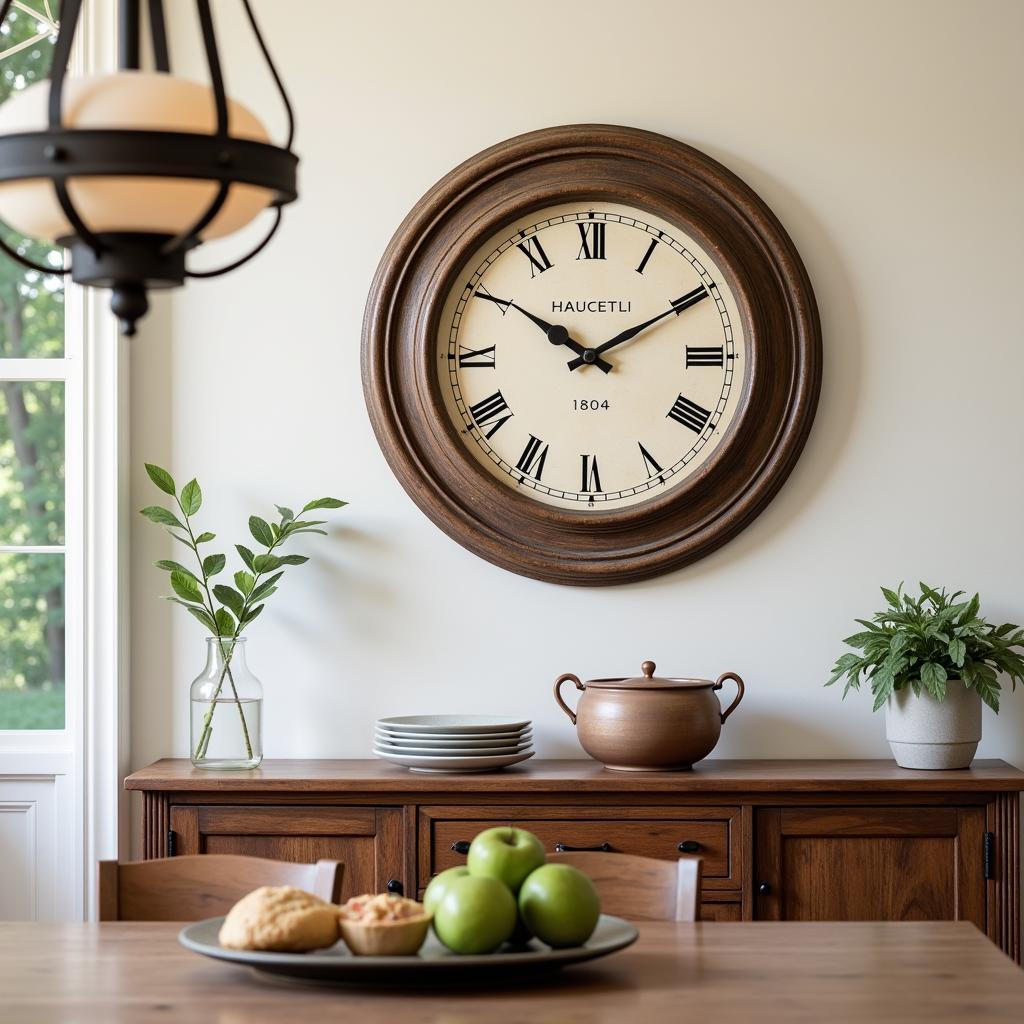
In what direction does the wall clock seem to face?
toward the camera

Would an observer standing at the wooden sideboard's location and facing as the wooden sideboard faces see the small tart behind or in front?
in front

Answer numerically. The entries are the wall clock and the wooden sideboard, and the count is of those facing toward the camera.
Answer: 2

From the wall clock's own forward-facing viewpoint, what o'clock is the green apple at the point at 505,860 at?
The green apple is roughly at 12 o'clock from the wall clock.

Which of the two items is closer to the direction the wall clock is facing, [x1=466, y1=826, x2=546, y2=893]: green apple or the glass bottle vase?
the green apple

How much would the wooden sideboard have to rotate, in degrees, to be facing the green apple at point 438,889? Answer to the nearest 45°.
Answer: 0° — it already faces it

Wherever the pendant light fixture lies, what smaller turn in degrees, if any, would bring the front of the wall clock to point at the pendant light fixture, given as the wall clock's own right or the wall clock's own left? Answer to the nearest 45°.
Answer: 0° — it already faces it

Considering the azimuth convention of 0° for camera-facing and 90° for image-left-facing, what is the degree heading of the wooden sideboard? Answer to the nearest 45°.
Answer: approximately 0°

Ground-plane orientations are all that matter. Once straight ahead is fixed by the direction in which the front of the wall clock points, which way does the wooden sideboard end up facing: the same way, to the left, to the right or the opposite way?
the same way

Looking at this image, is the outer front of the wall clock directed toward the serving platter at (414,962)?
yes

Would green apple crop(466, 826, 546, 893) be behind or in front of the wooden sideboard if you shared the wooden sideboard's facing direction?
in front

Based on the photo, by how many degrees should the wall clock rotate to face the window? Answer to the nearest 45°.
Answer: approximately 90° to its right
